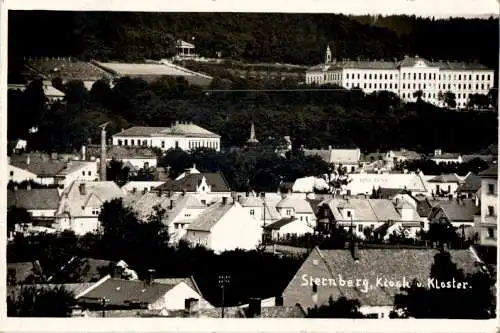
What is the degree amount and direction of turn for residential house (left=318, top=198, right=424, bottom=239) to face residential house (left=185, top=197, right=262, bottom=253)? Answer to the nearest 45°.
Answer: approximately 90° to its right

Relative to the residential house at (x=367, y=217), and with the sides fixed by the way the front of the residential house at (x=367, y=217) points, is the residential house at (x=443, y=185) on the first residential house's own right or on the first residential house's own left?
on the first residential house's own left

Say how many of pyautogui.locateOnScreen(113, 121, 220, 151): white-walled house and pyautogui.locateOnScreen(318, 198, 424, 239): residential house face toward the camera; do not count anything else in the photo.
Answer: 2

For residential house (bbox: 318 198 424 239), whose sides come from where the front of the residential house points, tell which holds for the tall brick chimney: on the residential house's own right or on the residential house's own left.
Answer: on the residential house's own right

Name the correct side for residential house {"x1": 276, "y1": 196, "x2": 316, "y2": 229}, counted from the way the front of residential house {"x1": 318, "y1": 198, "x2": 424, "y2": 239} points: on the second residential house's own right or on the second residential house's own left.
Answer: on the second residential house's own right

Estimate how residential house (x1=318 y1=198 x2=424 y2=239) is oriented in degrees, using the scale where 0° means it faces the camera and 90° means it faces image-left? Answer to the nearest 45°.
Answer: approximately 0°

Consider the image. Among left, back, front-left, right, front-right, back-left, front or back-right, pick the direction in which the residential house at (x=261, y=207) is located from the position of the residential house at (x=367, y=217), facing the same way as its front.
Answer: right

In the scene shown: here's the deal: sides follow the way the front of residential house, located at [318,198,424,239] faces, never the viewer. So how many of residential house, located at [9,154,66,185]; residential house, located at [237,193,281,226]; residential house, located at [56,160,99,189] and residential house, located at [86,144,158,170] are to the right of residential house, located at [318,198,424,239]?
4
